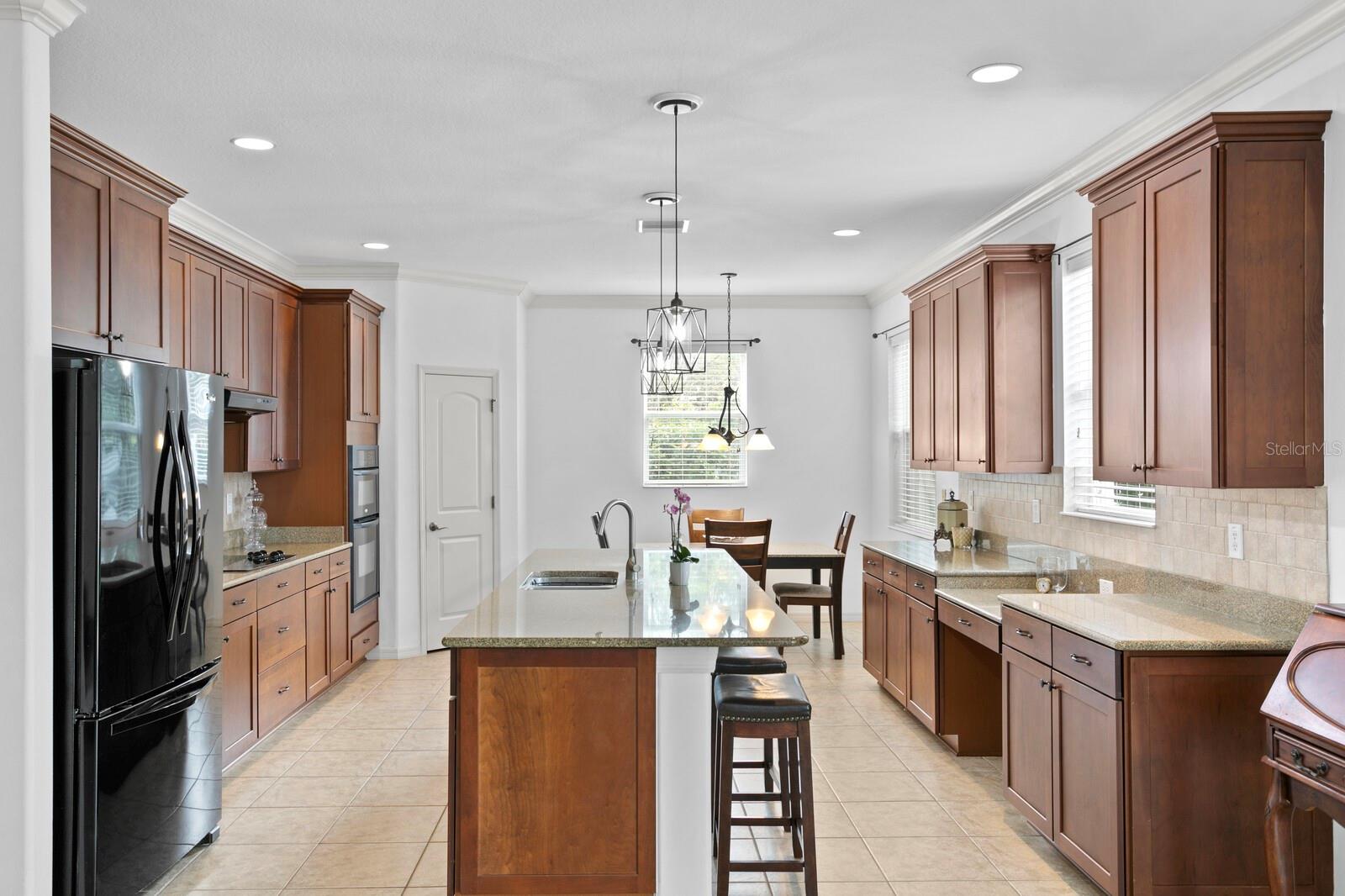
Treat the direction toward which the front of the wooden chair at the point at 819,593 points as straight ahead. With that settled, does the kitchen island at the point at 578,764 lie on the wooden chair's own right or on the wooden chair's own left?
on the wooden chair's own left

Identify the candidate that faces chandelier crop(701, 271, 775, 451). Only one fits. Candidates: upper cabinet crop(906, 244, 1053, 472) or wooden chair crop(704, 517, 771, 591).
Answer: the wooden chair

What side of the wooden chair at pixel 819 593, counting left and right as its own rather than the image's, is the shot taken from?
left

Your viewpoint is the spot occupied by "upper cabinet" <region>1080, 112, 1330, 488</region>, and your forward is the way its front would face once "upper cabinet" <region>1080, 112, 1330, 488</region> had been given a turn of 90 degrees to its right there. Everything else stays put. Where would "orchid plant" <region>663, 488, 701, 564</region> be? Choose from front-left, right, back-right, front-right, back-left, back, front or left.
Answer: front-left

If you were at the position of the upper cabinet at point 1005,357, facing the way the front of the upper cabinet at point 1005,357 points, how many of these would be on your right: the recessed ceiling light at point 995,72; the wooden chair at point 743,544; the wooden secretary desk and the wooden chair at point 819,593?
2

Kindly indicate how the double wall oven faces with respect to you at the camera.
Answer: facing the viewer and to the right of the viewer

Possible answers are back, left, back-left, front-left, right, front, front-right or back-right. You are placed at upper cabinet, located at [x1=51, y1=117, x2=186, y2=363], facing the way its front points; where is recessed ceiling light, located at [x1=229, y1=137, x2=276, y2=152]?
left

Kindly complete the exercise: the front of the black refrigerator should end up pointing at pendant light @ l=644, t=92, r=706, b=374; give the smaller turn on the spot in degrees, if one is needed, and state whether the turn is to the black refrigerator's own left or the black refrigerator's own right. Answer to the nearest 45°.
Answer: approximately 45° to the black refrigerator's own left

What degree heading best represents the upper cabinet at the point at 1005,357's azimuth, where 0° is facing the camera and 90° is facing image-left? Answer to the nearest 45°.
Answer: approximately 45°

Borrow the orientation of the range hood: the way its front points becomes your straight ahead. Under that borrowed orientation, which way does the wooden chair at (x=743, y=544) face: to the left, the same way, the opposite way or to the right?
to the left

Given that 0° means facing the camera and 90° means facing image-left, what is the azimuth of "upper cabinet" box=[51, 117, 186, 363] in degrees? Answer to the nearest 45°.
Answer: approximately 315°

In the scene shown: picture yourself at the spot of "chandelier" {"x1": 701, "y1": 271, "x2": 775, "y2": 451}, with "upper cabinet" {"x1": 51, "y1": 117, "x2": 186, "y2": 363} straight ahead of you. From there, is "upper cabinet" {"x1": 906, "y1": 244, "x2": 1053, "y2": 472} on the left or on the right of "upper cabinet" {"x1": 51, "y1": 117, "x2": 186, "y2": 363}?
left

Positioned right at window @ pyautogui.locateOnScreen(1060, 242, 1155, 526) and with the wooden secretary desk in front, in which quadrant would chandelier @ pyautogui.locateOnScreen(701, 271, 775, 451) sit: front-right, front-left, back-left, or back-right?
back-right

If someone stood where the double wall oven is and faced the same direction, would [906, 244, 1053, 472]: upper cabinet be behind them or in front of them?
in front

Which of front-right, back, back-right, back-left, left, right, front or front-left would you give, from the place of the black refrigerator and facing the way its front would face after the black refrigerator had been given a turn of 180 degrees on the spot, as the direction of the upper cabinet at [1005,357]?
back-right

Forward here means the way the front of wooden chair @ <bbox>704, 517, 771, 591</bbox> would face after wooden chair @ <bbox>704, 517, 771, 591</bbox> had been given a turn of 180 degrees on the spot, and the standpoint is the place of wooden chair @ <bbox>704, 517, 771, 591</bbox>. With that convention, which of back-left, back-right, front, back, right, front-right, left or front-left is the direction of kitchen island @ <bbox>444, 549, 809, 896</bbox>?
front
